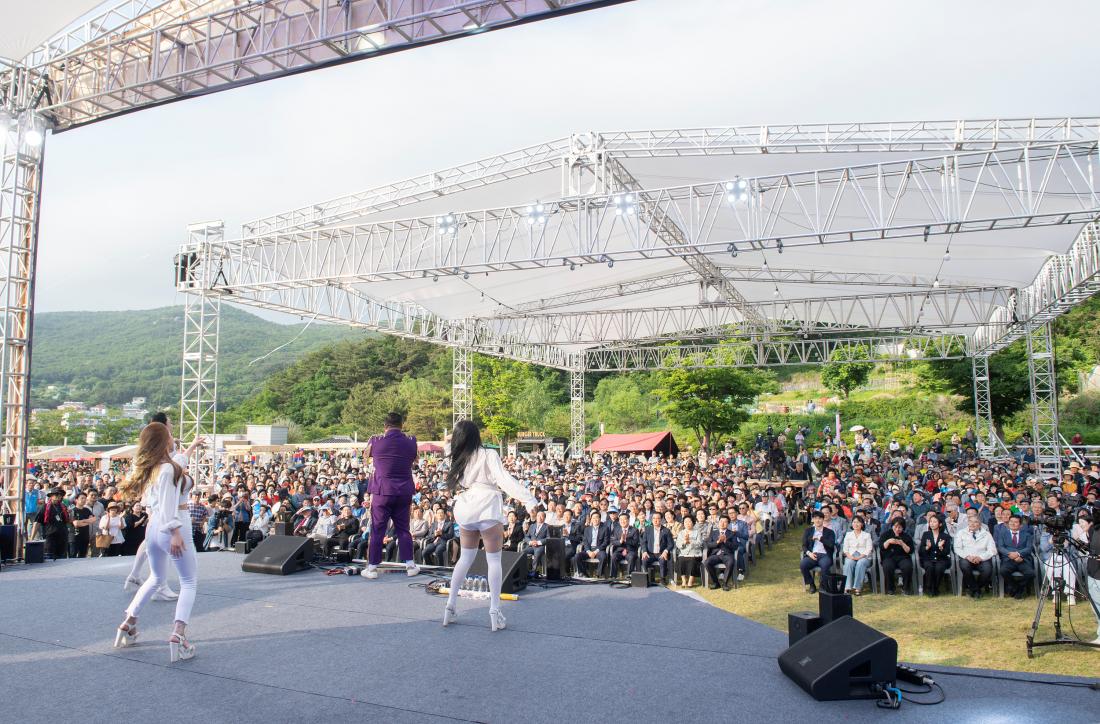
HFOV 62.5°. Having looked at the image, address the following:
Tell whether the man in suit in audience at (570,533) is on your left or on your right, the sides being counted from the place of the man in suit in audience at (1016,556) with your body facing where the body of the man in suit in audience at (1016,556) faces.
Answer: on your right

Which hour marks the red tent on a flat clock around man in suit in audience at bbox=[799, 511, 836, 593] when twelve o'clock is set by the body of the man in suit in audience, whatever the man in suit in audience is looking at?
The red tent is roughly at 4 o'clock from the man in suit in audience.

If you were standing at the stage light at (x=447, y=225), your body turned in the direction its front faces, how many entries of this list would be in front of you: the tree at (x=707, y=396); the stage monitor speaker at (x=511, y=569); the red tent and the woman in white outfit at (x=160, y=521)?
2

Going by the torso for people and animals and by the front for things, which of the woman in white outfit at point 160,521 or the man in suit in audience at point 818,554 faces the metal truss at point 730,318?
the woman in white outfit

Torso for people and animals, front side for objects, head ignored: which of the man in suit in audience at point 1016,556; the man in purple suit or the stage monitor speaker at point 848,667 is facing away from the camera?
the man in purple suit

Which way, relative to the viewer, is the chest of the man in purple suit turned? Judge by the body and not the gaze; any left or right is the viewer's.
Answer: facing away from the viewer

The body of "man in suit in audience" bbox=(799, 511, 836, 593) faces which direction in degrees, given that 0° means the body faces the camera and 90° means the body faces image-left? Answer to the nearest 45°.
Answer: approximately 45°

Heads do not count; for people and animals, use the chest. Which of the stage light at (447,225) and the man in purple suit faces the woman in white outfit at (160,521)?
the stage light
